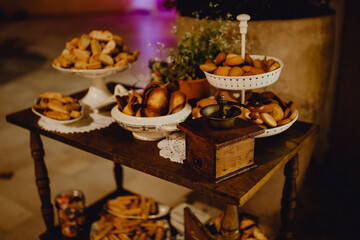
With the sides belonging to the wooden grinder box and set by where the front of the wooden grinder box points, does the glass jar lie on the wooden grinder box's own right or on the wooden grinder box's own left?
on the wooden grinder box's own right

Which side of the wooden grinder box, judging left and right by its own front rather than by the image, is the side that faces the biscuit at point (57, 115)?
right

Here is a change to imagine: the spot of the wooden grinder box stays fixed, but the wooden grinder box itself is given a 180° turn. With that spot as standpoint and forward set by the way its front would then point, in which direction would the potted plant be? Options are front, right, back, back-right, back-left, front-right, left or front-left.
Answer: front-left

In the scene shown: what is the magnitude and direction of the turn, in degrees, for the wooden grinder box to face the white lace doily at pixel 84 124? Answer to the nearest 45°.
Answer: approximately 90° to its right

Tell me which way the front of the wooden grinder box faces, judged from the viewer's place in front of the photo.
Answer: facing the viewer and to the left of the viewer
